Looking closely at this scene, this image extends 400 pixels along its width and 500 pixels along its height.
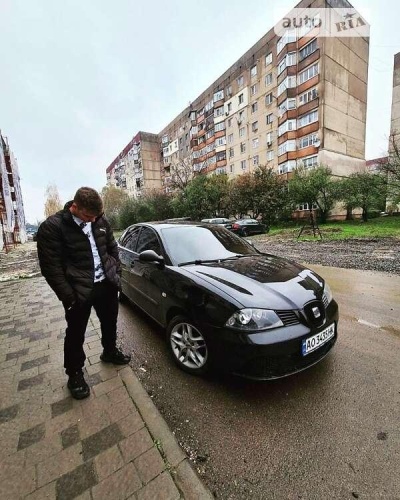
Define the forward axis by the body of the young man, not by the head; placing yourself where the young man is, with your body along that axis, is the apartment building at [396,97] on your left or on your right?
on your left

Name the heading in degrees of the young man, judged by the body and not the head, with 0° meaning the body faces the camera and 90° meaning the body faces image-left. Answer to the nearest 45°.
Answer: approximately 315°

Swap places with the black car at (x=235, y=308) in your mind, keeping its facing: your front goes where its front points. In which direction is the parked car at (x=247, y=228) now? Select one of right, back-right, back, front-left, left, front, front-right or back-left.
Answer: back-left

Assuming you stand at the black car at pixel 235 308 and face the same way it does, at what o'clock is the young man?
The young man is roughly at 4 o'clock from the black car.

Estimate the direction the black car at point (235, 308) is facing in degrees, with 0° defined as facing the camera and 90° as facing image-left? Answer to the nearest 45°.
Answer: approximately 315°

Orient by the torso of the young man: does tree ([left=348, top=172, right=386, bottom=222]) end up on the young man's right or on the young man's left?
on the young man's left

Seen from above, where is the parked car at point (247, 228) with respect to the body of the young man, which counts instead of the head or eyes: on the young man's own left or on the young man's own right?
on the young man's own left
